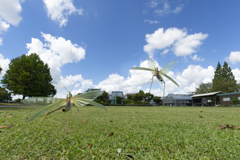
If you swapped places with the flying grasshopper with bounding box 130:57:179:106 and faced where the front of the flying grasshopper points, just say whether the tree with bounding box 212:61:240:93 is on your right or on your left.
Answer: on your right

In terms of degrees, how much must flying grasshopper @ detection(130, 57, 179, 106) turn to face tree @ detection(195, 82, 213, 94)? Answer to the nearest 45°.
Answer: approximately 45° to its right

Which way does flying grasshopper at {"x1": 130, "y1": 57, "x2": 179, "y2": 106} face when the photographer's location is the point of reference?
facing away from the viewer and to the left of the viewer
